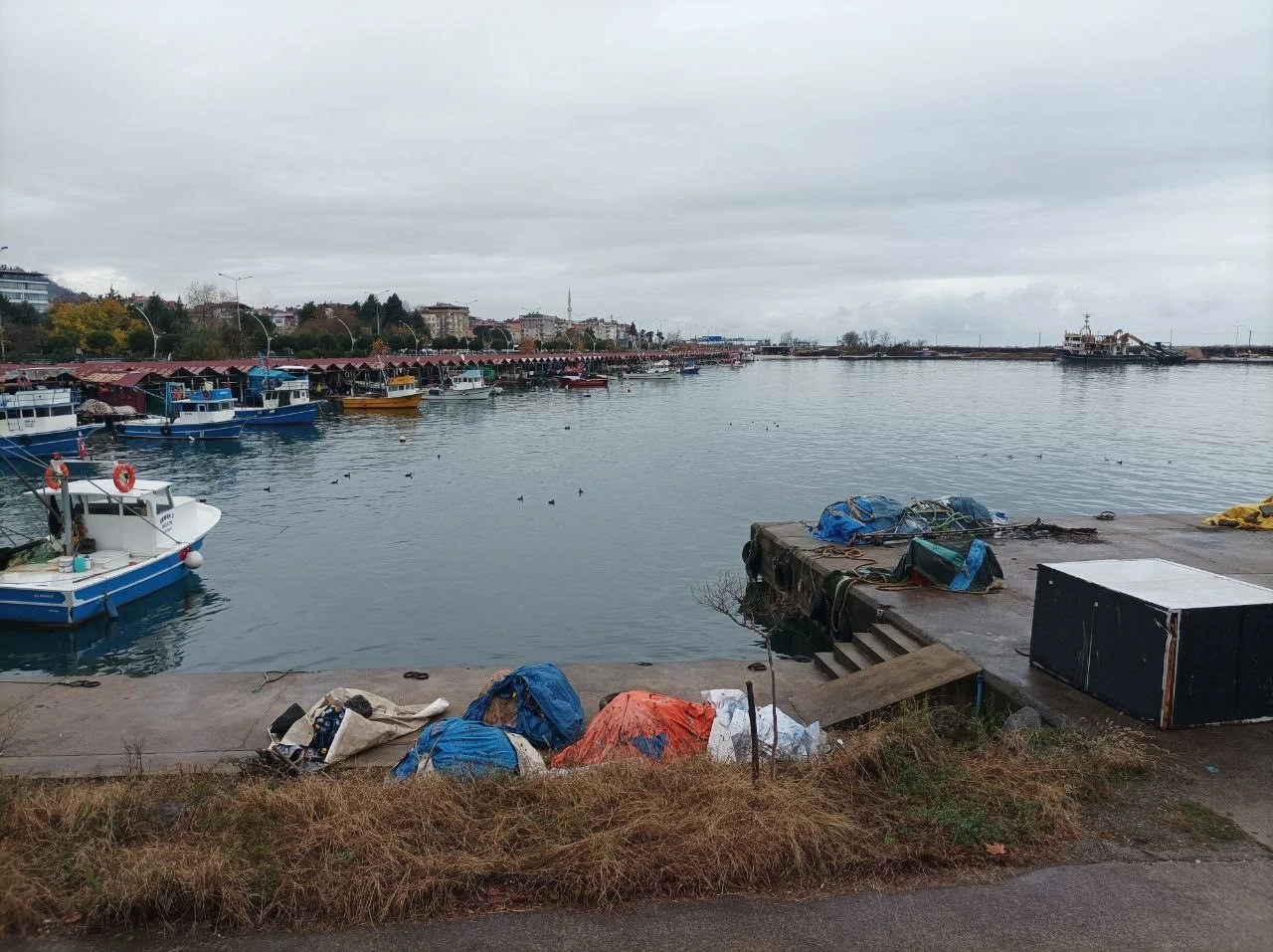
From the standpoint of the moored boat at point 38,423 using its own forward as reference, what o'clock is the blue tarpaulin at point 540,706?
The blue tarpaulin is roughly at 3 o'clock from the moored boat.

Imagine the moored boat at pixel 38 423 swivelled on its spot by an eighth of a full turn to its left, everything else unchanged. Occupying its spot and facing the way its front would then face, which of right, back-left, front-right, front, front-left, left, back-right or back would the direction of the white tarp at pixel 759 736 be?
back-right

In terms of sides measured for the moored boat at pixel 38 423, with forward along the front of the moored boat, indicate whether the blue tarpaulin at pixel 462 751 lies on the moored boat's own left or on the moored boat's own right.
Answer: on the moored boat's own right

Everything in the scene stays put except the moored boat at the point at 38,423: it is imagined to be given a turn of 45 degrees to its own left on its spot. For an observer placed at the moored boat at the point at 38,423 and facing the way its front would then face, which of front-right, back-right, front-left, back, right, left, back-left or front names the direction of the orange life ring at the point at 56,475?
back-right

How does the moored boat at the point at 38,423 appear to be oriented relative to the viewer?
to the viewer's right

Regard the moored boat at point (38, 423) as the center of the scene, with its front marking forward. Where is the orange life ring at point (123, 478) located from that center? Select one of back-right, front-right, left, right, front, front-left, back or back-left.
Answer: right

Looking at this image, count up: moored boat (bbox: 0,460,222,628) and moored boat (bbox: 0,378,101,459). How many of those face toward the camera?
0

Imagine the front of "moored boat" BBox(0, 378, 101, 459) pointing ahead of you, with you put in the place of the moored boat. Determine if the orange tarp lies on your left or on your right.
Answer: on your right

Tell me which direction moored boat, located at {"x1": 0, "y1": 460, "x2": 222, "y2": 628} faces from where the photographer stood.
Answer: facing away from the viewer and to the right of the viewer
